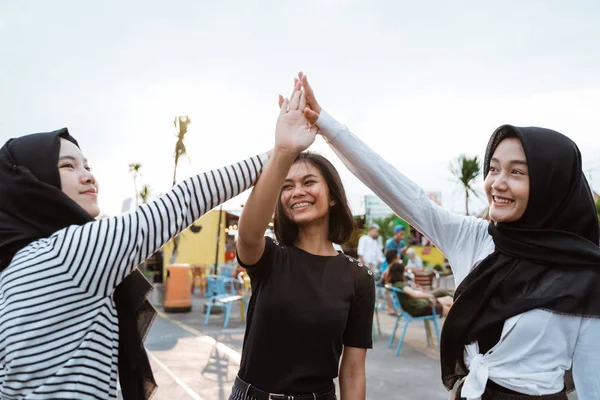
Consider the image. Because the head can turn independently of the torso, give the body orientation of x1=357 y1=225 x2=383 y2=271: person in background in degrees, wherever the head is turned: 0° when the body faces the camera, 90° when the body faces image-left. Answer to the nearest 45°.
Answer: approximately 315°

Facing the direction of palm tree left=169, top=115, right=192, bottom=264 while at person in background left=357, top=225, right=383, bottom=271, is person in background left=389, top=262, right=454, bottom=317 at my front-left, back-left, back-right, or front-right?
back-left

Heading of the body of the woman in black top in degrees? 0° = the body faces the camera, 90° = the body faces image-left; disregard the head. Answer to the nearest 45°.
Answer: approximately 0°

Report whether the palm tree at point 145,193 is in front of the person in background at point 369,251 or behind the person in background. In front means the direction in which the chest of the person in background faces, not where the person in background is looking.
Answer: behind
